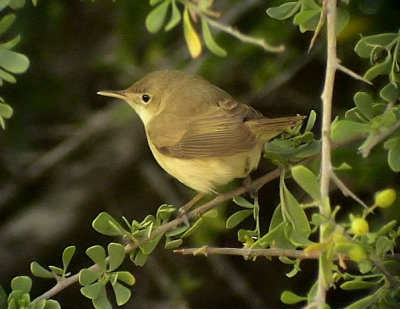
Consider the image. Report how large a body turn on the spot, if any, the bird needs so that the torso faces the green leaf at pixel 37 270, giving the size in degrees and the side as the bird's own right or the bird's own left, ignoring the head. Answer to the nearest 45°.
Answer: approximately 45° to the bird's own left

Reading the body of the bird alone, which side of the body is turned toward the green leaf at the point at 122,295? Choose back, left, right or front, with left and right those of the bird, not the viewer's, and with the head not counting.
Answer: front

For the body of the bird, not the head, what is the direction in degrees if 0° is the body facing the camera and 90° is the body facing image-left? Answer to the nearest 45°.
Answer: approximately 90°

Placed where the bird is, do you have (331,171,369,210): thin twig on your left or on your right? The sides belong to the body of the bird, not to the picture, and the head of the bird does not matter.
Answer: on your left

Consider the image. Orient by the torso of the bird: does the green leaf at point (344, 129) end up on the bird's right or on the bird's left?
on the bird's left
